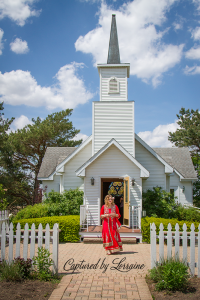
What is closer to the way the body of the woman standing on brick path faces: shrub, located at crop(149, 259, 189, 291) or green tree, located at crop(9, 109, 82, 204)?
the shrub

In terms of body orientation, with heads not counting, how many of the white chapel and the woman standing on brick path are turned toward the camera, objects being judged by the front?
2

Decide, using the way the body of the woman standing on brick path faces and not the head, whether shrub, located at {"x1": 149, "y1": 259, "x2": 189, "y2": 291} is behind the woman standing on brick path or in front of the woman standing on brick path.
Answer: in front

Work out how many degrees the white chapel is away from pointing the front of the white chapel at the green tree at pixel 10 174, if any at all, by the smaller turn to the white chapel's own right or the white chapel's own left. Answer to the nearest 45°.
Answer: approximately 135° to the white chapel's own right

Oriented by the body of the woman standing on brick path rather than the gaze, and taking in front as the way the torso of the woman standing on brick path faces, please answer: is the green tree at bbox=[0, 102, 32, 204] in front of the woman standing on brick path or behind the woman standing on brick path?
behind

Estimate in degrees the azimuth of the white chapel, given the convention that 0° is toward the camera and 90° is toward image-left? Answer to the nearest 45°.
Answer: approximately 0°

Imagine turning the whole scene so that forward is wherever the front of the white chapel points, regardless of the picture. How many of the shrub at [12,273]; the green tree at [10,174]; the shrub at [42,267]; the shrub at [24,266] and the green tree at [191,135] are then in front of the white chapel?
3

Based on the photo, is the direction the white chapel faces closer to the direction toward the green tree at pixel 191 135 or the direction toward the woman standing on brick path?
the woman standing on brick path

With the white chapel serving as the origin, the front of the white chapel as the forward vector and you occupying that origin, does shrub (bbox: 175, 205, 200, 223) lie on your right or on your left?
on your left

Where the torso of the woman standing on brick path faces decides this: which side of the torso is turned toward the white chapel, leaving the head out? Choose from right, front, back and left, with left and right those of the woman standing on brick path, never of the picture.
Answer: back
